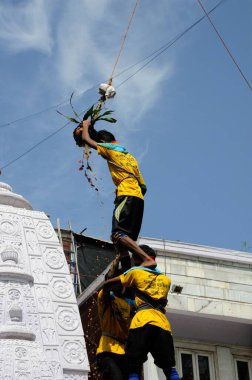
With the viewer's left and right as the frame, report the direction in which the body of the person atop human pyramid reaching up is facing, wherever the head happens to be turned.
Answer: facing away from the viewer and to the left of the viewer
